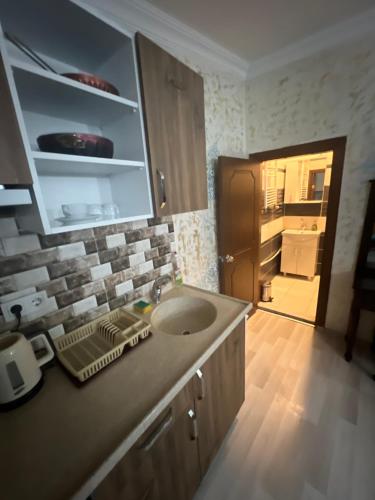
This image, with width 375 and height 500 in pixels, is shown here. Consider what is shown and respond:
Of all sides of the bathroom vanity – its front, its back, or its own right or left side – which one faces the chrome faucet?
front

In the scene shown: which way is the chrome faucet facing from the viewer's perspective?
to the viewer's right

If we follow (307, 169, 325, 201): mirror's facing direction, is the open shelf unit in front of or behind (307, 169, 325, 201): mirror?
in front

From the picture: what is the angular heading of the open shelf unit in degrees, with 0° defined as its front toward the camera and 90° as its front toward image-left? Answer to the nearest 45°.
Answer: approximately 315°

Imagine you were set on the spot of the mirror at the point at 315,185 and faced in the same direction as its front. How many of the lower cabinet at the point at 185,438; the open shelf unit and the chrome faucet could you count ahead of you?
3

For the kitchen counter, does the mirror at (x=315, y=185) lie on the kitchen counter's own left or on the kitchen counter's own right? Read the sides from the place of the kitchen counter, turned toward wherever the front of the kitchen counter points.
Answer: on the kitchen counter's own left

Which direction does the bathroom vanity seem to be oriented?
toward the camera

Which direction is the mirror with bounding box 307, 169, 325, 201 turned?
toward the camera

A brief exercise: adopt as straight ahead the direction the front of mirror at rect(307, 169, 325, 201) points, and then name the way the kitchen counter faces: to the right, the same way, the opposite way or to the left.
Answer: to the left
